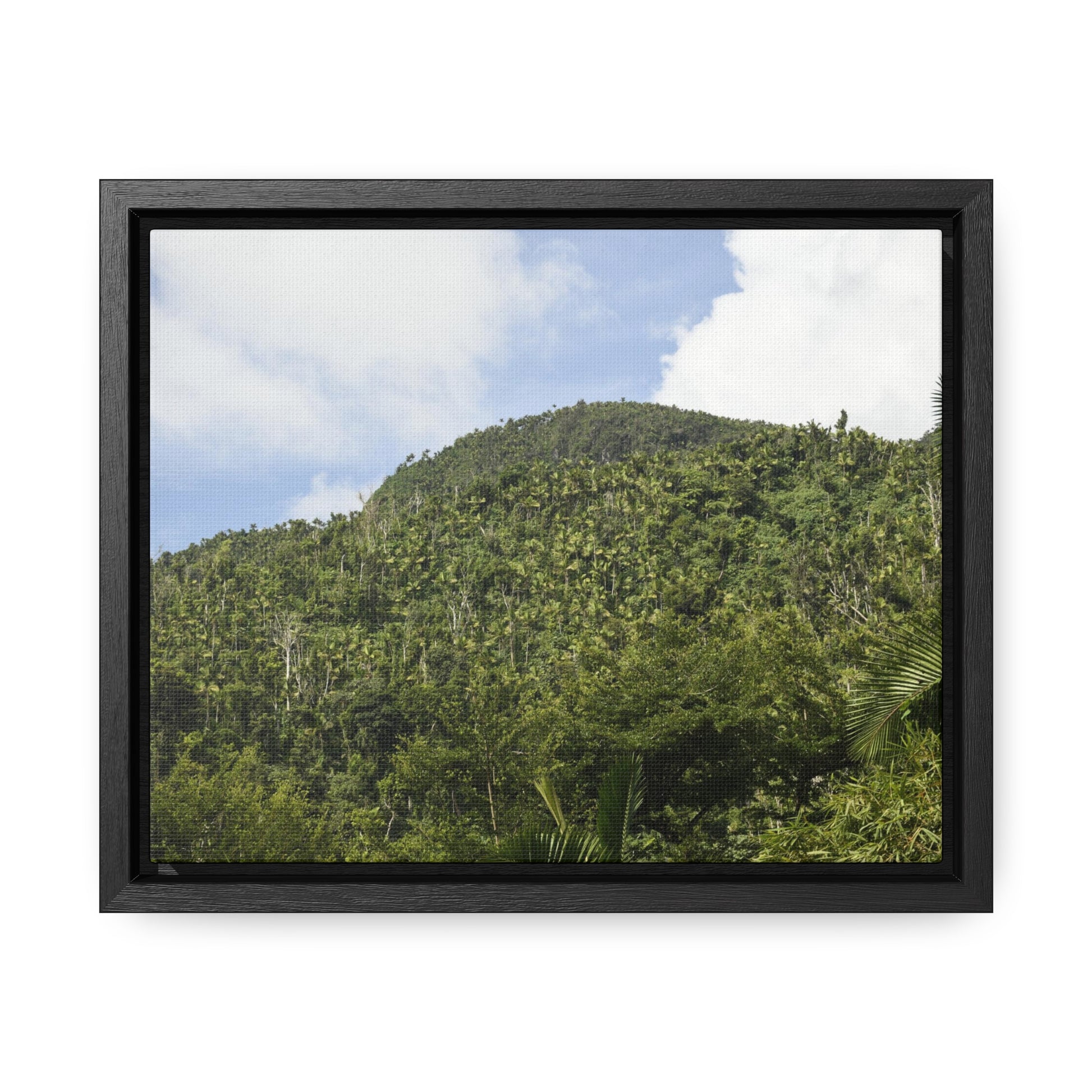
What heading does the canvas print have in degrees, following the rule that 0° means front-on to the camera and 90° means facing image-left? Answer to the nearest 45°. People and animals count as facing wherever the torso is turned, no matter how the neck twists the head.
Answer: approximately 0°
